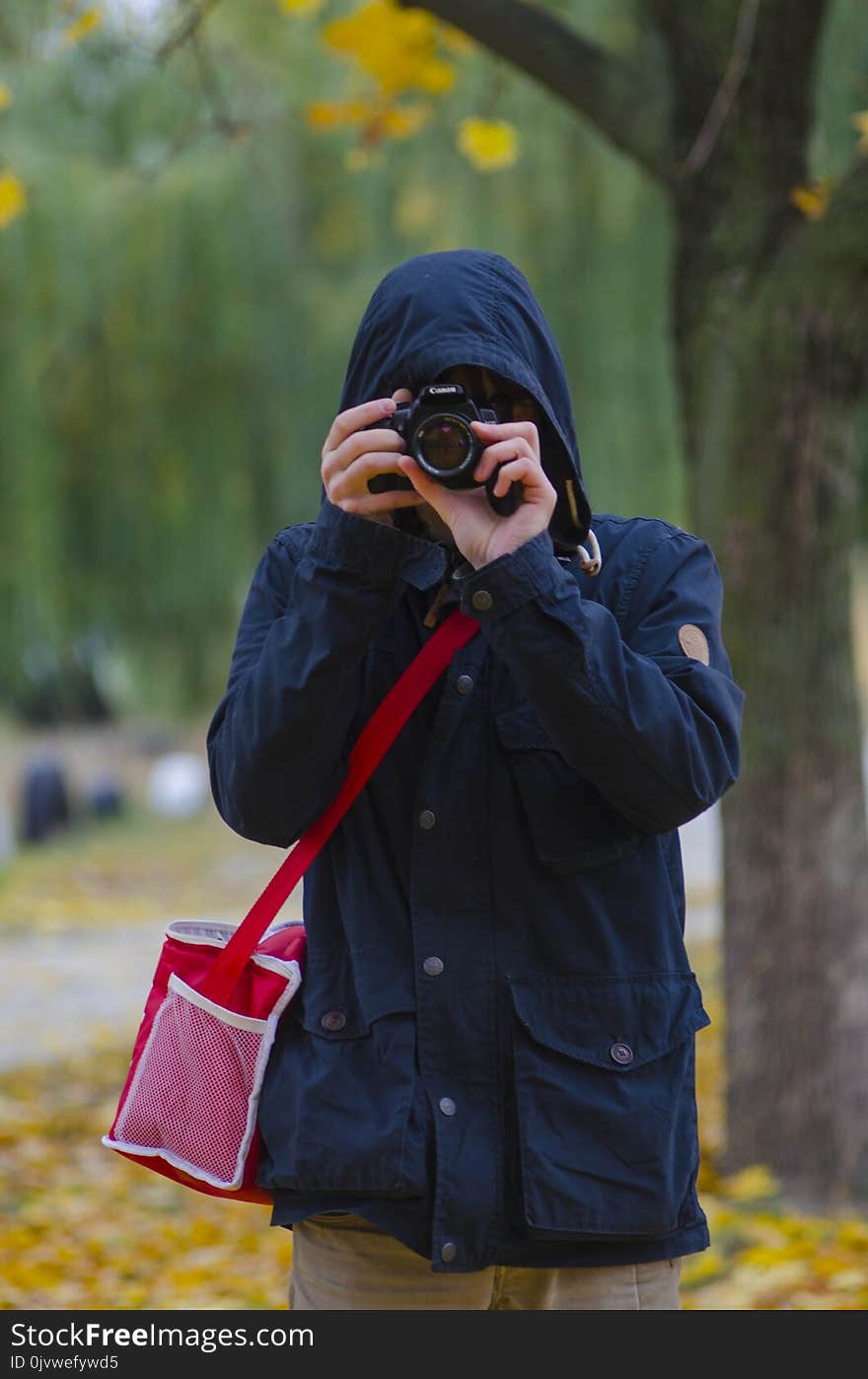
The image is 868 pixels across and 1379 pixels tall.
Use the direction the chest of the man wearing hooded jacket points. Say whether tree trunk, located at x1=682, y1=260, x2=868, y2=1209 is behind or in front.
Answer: behind

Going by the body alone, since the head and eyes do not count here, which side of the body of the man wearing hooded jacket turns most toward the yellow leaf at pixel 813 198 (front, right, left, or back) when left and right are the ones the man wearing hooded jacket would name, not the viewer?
back

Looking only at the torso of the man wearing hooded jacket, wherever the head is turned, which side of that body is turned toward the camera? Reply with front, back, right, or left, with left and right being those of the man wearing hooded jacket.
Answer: front

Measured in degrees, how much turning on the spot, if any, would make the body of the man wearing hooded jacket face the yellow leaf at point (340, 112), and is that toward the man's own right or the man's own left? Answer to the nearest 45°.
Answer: approximately 180°

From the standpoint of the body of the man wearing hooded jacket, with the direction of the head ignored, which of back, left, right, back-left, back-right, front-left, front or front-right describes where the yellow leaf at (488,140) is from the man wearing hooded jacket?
back

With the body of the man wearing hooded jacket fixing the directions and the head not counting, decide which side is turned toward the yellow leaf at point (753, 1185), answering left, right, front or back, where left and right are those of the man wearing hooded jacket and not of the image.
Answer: back

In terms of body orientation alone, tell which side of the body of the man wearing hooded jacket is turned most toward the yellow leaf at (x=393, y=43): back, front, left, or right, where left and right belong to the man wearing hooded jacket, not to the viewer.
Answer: back

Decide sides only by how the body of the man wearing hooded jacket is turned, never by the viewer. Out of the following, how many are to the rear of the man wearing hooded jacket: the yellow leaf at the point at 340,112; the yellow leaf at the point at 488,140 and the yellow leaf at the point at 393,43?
3
